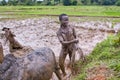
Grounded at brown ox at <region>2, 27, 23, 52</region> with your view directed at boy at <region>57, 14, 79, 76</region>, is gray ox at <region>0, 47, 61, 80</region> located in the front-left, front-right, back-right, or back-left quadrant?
front-right

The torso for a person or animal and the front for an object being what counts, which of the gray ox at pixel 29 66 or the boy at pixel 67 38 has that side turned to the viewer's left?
the gray ox

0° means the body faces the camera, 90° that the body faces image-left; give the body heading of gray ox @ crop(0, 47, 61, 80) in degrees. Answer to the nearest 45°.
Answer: approximately 90°

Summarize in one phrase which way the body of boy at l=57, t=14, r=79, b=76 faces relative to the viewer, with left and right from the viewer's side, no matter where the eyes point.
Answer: facing the viewer and to the right of the viewer

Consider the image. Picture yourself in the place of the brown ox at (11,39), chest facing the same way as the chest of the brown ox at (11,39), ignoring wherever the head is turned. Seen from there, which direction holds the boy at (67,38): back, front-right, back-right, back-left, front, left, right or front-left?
back-left
